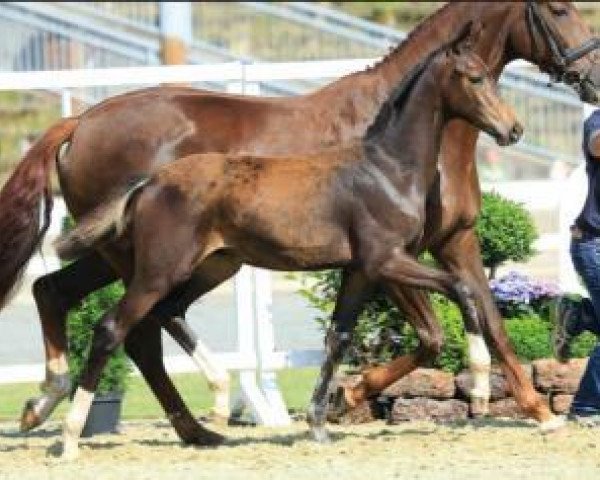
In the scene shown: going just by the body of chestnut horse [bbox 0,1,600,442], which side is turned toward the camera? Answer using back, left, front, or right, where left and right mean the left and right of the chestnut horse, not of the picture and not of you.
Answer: right

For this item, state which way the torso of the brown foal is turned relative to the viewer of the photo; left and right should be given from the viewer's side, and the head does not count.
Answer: facing to the right of the viewer

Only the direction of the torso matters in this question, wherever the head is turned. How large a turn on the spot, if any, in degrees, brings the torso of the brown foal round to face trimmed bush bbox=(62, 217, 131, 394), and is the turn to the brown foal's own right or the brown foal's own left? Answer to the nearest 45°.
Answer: approximately 135° to the brown foal's own left

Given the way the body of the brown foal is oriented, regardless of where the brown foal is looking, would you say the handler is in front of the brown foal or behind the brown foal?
in front
